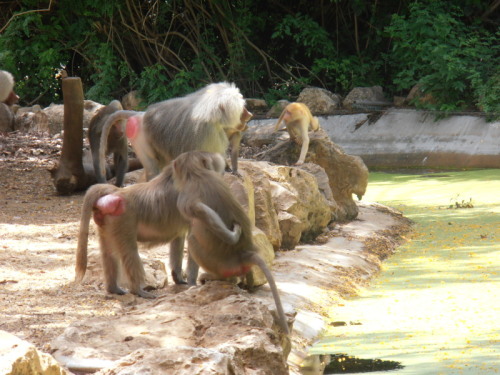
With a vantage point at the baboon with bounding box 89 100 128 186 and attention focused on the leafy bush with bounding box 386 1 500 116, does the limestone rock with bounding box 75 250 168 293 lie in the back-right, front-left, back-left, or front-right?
back-right

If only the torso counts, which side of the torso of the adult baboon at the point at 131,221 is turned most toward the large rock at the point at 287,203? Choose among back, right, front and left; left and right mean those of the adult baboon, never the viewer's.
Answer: front

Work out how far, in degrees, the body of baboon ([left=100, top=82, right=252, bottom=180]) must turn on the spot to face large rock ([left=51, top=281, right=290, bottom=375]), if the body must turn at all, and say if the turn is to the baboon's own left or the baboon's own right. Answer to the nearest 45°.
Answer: approximately 90° to the baboon's own right

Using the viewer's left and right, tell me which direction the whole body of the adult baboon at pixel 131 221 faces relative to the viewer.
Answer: facing away from the viewer and to the right of the viewer

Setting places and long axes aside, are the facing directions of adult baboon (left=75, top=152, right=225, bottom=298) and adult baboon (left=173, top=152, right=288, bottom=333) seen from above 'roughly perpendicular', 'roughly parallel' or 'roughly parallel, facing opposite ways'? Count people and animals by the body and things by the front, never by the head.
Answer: roughly perpendicular

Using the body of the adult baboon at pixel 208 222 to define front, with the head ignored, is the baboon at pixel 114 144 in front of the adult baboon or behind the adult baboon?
in front

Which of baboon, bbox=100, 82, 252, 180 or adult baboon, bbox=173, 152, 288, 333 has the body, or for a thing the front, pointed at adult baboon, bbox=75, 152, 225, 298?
adult baboon, bbox=173, 152, 288, 333

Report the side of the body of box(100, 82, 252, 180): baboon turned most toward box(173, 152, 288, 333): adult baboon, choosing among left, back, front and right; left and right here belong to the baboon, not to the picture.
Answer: right

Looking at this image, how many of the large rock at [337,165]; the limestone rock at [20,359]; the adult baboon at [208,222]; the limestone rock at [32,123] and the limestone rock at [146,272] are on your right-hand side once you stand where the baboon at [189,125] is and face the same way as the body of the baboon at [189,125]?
3

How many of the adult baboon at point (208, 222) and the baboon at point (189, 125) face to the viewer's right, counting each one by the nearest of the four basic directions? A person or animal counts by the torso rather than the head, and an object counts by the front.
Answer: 1

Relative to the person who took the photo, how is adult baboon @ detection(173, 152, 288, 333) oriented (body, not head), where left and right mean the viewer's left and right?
facing away from the viewer and to the left of the viewer

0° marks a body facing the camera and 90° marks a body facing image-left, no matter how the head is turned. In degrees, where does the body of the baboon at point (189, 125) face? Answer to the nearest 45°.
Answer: approximately 270°

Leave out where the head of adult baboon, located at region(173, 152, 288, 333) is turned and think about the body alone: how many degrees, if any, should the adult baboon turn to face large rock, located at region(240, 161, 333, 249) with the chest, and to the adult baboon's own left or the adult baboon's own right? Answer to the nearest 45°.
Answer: approximately 45° to the adult baboon's own right
